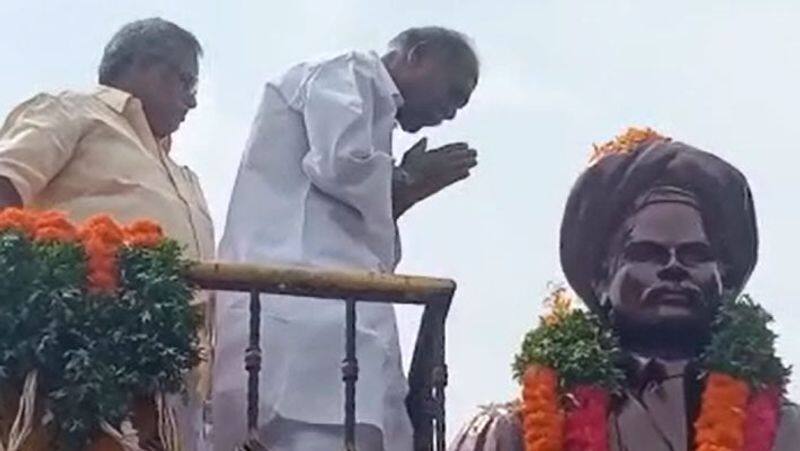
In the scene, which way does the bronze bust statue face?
toward the camera

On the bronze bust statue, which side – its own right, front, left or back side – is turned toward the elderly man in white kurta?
right

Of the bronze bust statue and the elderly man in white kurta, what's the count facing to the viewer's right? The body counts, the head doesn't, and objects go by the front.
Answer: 1

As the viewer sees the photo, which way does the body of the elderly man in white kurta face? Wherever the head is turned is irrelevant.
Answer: to the viewer's right

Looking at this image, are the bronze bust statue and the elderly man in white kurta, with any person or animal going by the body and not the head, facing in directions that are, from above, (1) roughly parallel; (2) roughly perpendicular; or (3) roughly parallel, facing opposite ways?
roughly perpendicular

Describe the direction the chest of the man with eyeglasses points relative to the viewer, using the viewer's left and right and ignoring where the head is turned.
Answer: facing the viewer and to the right of the viewer

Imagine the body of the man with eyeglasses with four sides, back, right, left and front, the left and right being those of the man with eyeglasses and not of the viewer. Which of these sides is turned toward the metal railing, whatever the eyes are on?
front

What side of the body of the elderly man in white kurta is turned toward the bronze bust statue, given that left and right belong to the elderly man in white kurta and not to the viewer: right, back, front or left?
front

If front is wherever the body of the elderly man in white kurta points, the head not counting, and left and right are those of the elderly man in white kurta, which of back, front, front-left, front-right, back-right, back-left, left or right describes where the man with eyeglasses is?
back

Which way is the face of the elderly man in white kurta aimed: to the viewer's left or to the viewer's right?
to the viewer's right
